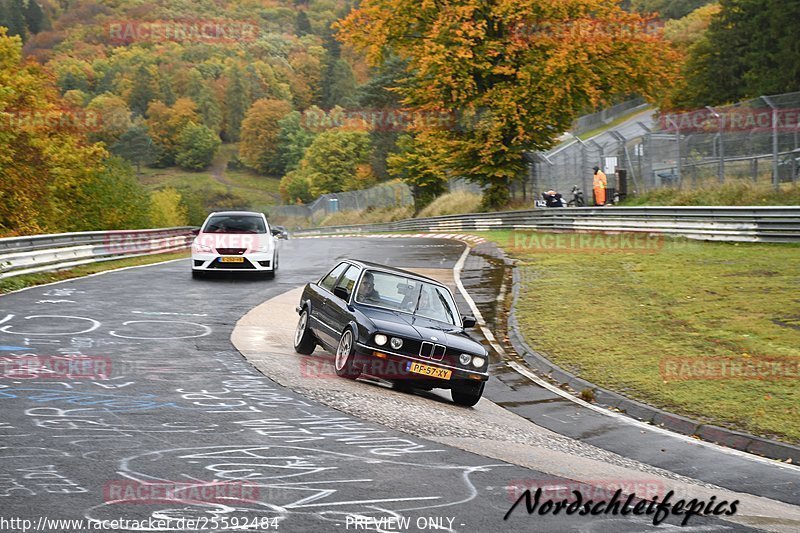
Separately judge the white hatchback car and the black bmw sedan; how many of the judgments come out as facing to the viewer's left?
0

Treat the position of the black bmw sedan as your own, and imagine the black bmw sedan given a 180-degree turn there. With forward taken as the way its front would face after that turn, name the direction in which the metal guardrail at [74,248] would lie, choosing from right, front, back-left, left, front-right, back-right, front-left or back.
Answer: front

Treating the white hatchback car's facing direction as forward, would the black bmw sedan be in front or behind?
in front

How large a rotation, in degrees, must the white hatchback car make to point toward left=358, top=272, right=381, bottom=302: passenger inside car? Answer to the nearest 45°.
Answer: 0° — it already faces them

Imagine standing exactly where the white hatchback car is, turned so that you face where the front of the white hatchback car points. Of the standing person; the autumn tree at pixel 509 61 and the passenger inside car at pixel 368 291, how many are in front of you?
1

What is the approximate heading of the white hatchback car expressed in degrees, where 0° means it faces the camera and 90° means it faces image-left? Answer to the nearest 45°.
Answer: approximately 0°

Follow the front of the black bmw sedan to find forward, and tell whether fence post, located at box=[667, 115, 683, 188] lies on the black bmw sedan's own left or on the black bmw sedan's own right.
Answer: on the black bmw sedan's own left

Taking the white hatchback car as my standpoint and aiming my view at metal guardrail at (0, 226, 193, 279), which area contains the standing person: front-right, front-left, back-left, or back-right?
back-right

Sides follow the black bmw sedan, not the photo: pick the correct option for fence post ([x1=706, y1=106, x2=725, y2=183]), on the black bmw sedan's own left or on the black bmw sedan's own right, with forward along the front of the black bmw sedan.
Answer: on the black bmw sedan's own left

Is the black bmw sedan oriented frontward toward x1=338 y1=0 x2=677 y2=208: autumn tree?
no

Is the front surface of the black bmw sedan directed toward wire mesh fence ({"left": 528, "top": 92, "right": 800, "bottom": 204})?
no

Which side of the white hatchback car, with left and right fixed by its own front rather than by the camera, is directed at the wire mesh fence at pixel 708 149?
left

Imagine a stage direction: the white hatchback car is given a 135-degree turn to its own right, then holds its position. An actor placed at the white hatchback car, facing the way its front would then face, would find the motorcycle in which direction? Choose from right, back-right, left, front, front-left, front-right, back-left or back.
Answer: right

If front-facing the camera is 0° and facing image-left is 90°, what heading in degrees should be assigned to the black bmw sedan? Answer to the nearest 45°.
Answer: approximately 315°

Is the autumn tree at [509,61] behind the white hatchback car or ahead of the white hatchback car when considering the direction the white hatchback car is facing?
behind

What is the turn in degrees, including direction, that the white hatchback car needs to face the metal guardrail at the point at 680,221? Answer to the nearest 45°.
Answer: approximately 90° to its left
